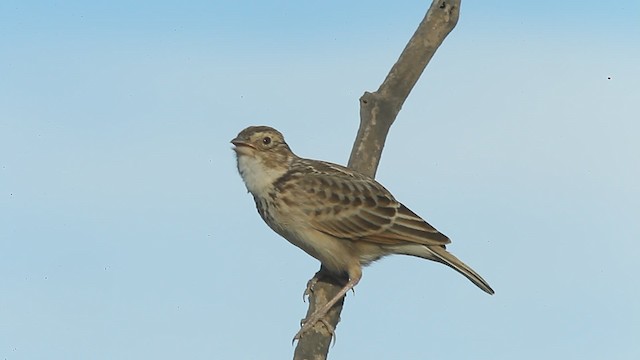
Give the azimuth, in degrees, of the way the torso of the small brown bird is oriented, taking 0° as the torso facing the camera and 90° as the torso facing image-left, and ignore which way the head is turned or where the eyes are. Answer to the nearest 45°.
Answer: approximately 90°
